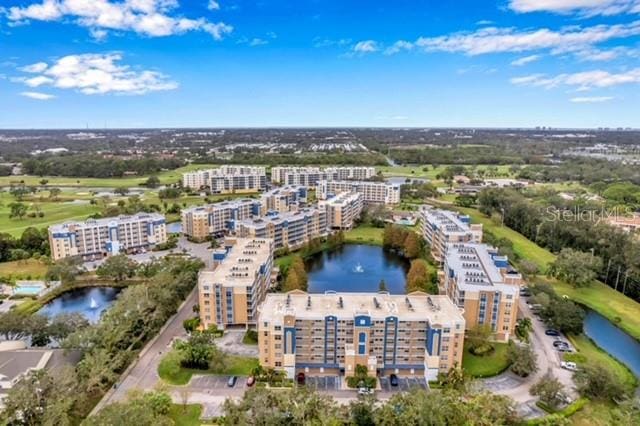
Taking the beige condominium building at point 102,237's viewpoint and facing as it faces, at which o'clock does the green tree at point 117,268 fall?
The green tree is roughly at 12 o'clock from the beige condominium building.

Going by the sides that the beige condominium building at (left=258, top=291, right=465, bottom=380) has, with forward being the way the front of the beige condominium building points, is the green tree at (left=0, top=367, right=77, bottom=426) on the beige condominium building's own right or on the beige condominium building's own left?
on the beige condominium building's own right

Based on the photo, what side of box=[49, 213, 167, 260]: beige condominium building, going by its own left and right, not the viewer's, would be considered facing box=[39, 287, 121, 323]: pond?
front

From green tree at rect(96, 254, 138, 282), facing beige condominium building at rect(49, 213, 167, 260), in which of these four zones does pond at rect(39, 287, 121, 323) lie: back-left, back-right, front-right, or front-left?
back-left

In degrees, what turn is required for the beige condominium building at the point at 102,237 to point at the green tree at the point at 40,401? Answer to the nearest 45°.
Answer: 0° — it already faces it

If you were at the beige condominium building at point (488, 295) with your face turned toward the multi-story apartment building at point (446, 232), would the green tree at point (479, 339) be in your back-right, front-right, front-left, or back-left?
back-left

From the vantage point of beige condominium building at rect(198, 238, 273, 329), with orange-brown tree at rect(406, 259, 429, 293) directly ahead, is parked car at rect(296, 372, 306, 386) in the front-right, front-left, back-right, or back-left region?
front-right

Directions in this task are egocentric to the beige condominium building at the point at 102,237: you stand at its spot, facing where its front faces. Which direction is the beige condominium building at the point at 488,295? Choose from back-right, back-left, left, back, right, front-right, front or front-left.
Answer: front-left

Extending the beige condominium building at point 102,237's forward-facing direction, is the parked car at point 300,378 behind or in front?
in front

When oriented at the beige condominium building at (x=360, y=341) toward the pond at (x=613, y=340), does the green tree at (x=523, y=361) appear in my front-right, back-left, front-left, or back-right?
front-right

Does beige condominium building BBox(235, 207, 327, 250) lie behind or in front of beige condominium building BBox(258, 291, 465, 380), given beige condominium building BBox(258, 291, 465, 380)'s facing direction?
behind

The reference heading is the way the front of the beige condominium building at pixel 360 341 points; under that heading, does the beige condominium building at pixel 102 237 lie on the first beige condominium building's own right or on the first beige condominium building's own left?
on the first beige condominium building's own right

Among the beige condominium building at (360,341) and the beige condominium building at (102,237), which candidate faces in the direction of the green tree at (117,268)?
the beige condominium building at (102,237)

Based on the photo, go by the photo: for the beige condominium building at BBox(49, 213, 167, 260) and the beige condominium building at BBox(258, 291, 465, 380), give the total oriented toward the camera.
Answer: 2

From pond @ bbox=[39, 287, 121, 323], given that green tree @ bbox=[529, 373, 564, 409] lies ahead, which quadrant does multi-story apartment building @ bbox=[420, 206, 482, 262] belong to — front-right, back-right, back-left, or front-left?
front-left

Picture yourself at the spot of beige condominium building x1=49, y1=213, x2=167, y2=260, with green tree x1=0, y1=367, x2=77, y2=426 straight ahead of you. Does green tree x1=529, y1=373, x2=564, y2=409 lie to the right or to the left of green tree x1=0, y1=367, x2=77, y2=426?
left

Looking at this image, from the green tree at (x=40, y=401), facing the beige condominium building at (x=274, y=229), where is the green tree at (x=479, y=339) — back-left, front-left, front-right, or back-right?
front-right

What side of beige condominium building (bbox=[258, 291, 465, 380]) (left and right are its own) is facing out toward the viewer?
front
